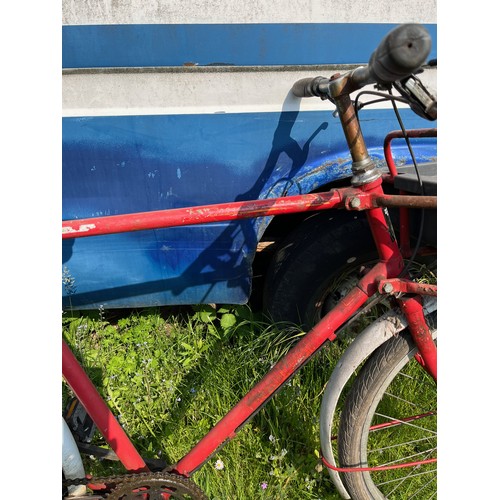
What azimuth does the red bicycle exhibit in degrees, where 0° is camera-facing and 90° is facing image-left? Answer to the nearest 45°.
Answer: approximately 270°

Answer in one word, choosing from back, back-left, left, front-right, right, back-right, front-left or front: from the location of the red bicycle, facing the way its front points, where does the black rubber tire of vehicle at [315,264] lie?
left
